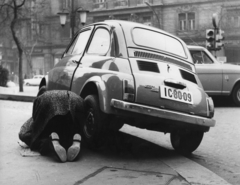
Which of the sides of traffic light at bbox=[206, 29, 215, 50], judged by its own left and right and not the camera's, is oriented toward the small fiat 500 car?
front

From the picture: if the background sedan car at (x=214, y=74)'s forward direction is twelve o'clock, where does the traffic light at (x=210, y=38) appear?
The traffic light is roughly at 9 o'clock from the background sedan car.

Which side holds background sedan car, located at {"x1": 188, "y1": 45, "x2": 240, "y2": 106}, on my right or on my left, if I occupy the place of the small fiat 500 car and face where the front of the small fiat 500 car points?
on my right

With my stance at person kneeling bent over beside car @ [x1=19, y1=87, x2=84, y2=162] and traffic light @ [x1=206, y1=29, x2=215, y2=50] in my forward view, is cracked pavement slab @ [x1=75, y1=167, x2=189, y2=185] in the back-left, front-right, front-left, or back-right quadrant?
back-right

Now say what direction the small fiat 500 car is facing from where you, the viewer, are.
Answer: facing away from the viewer and to the left of the viewer

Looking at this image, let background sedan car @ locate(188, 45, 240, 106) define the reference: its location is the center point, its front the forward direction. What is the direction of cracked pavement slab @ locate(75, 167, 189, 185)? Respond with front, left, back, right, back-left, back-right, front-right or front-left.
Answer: right

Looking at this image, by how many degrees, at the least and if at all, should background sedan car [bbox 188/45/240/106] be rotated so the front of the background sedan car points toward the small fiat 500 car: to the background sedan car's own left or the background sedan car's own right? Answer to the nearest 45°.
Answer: approximately 90° to the background sedan car's own right

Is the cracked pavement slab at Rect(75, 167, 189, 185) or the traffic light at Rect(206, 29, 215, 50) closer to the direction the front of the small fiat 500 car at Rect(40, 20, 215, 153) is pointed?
the traffic light
